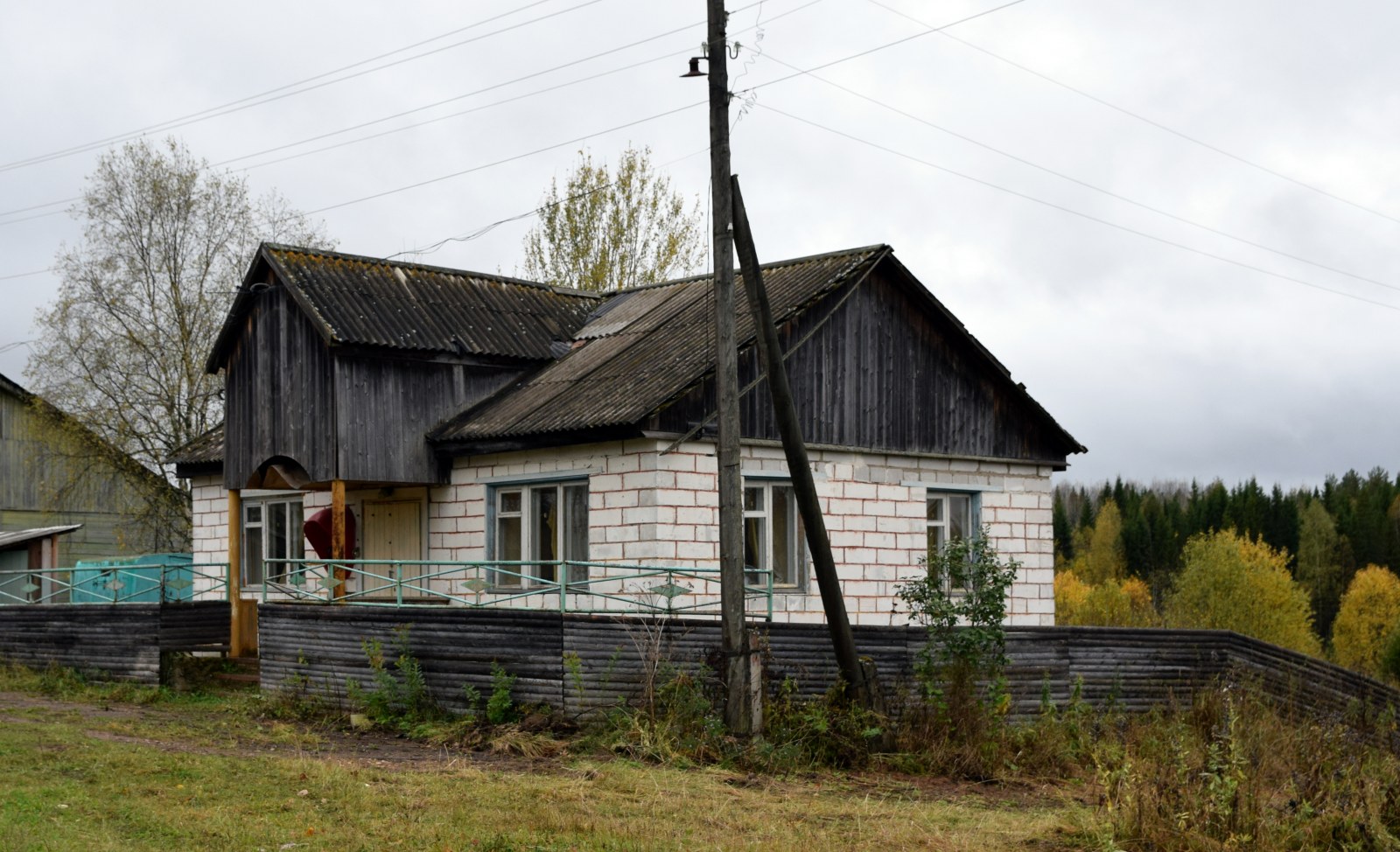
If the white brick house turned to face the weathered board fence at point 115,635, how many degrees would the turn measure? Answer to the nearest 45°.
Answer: approximately 45° to its right

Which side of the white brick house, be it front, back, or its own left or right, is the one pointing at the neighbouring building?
right

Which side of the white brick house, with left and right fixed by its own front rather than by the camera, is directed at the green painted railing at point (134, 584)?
right

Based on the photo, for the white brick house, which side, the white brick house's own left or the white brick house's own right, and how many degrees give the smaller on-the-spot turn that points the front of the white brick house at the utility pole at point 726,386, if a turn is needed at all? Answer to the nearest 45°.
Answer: approximately 45° to the white brick house's own left

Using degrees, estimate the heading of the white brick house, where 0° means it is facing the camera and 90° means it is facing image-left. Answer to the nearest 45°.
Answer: approximately 45°

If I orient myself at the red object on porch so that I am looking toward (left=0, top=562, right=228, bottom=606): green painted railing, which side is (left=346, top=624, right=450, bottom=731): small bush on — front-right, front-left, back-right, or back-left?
back-left

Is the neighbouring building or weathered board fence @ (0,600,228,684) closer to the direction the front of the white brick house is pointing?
the weathered board fence

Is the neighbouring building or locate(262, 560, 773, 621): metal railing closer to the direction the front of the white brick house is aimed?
the metal railing

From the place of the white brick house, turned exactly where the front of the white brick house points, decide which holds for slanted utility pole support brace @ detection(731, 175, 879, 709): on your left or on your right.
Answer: on your left
